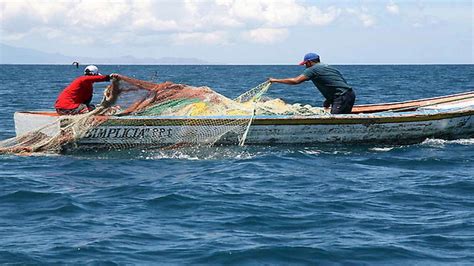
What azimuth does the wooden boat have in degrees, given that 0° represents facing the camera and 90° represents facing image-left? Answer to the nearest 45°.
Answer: approximately 270°

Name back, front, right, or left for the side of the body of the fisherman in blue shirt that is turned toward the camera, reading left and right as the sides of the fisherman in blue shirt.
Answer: left
